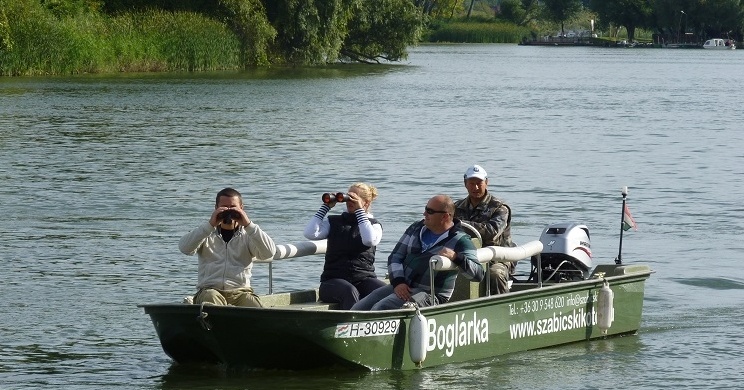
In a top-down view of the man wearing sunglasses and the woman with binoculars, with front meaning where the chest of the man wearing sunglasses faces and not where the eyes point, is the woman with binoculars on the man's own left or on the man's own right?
on the man's own right

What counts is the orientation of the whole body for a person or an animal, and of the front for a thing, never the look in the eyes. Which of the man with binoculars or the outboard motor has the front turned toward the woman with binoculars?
the outboard motor

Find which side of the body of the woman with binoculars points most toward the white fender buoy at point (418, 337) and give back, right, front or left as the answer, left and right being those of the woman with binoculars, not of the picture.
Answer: left

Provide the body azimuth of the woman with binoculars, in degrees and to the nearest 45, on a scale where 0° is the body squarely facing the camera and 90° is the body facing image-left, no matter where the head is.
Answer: approximately 45°

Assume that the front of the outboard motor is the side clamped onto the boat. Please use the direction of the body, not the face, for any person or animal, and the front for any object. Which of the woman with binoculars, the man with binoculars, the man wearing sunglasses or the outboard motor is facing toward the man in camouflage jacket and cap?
the outboard motor

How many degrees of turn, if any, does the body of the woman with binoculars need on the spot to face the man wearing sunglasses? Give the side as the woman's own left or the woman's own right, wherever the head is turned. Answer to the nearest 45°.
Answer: approximately 90° to the woman's own left

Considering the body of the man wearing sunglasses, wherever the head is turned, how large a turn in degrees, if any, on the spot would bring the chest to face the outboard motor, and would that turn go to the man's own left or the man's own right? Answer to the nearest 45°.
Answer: approximately 180°
